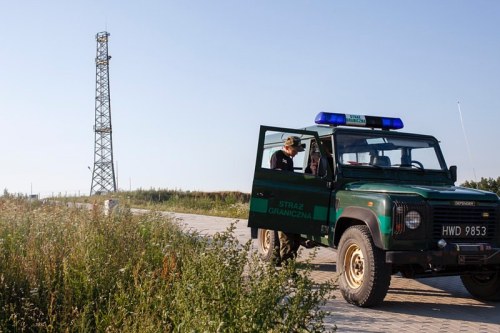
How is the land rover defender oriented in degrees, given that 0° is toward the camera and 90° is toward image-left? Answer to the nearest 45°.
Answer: approximately 315°
